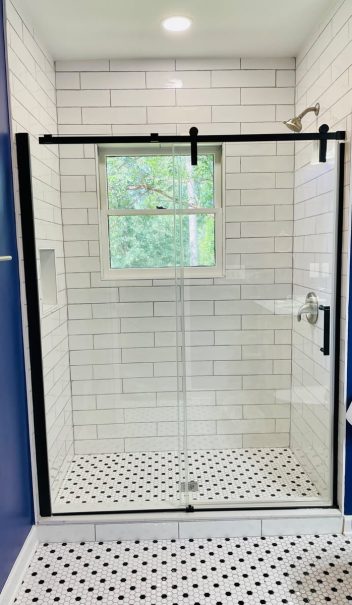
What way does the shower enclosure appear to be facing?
toward the camera

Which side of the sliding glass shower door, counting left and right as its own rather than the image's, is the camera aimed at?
front
